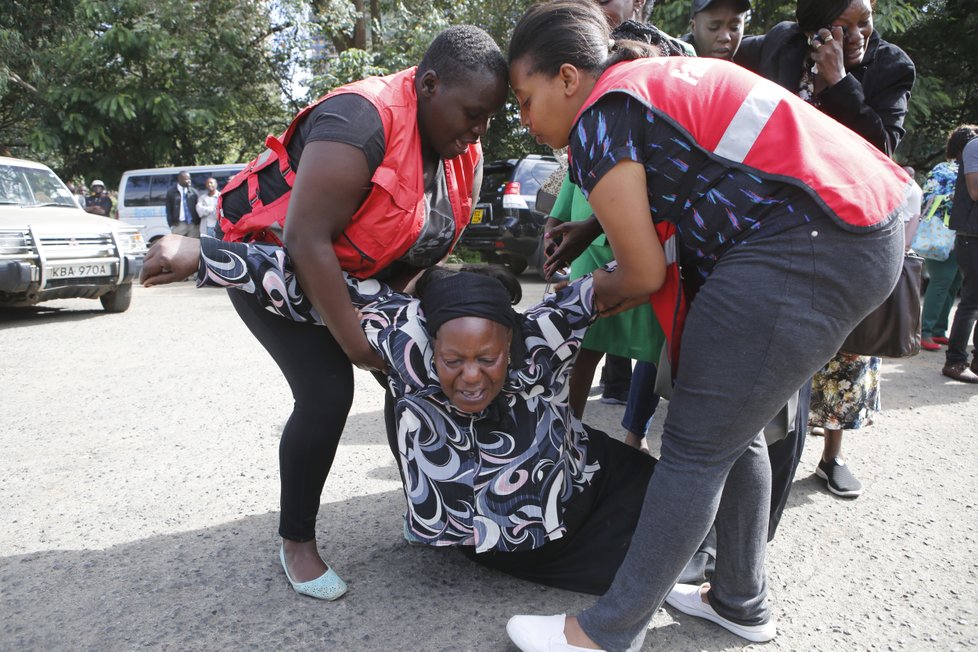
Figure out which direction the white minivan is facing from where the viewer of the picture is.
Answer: facing to the right of the viewer

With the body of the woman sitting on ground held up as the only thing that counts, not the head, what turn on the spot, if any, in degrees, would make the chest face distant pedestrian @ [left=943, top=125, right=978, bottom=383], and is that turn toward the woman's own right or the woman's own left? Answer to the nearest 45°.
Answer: approximately 135° to the woman's own left

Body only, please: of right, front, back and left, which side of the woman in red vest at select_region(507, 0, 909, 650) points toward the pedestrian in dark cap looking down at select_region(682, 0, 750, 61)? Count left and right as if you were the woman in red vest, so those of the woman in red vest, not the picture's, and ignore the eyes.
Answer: right

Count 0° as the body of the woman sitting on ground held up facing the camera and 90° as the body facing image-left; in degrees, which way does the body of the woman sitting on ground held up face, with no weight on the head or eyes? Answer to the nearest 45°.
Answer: approximately 0°

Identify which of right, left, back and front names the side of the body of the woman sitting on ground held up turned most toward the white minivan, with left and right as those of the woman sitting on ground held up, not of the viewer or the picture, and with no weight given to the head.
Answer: back

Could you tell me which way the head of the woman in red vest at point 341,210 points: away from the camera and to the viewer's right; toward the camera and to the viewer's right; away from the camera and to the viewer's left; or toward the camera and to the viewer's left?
toward the camera and to the viewer's right

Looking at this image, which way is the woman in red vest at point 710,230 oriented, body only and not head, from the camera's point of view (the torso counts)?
to the viewer's left

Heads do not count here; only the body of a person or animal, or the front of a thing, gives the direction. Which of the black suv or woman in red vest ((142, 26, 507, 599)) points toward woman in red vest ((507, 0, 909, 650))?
woman in red vest ((142, 26, 507, 599))

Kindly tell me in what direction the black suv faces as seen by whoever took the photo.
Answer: facing away from the viewer and to the right of the viewer

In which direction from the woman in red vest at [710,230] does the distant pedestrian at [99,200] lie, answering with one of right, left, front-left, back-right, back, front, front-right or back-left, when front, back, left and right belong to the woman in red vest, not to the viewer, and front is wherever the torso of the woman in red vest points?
front-right
